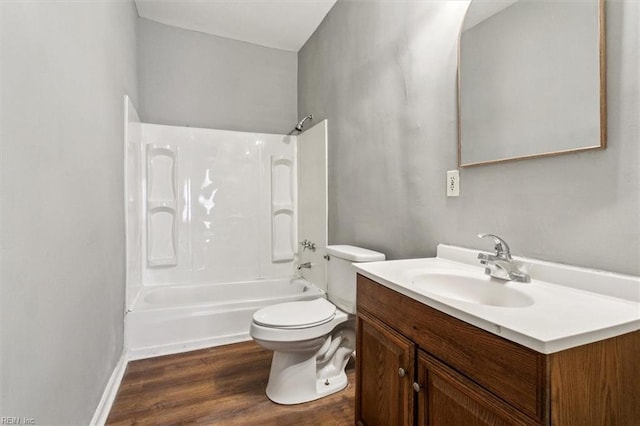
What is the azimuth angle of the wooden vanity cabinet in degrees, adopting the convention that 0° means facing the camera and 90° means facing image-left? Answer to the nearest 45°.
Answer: approximately 45°

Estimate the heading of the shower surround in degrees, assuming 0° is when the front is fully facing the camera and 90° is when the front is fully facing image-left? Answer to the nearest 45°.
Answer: approximately 0°

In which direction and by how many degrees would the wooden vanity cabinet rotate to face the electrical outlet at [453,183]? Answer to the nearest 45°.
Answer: approximately 135° to its right

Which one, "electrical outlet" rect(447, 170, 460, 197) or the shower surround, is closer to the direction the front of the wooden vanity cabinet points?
the shower surround

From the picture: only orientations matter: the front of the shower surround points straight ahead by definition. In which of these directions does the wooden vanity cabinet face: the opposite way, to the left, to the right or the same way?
to the right

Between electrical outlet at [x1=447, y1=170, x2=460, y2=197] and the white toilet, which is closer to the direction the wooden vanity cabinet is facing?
the white toilet

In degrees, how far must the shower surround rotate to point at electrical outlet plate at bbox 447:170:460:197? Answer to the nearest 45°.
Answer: approximately 45° to its left
